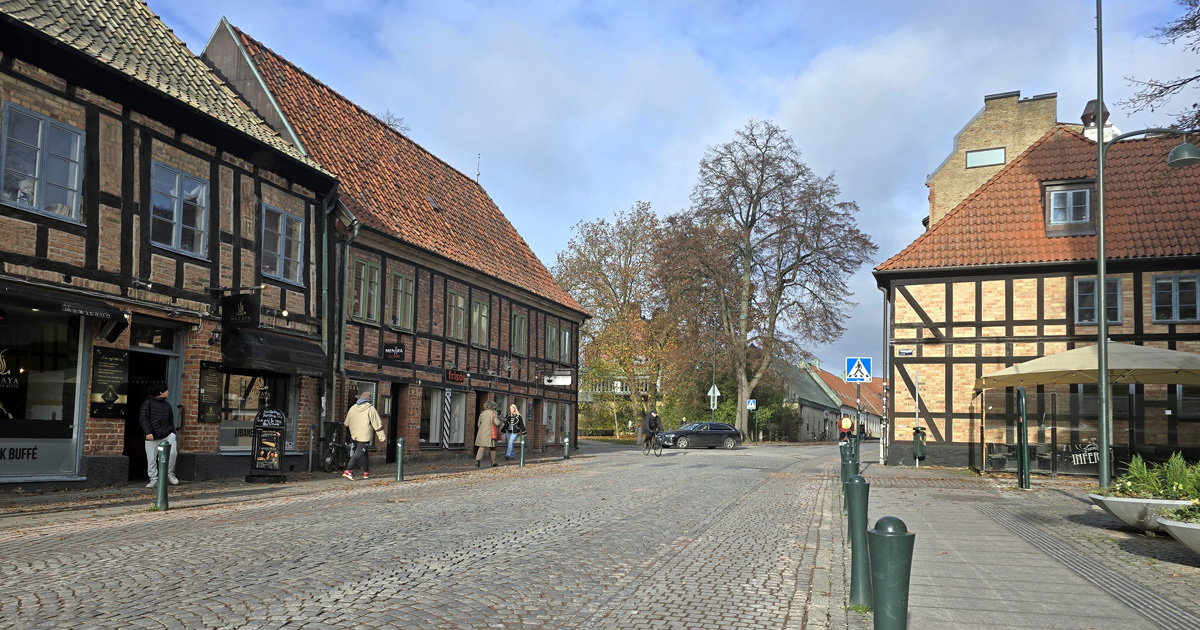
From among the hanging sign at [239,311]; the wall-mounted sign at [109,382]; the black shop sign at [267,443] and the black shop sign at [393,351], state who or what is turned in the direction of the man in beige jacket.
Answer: the black shop sign at [393,351]

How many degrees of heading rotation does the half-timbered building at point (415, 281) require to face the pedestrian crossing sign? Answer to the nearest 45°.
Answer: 0° — it already faces it

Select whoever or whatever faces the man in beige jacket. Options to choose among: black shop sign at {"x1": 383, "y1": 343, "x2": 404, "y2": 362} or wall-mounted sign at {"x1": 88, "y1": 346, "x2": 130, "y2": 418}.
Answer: the black shop sign

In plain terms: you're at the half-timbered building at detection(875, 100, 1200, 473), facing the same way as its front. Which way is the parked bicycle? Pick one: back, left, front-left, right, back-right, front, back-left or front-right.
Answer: front-right
